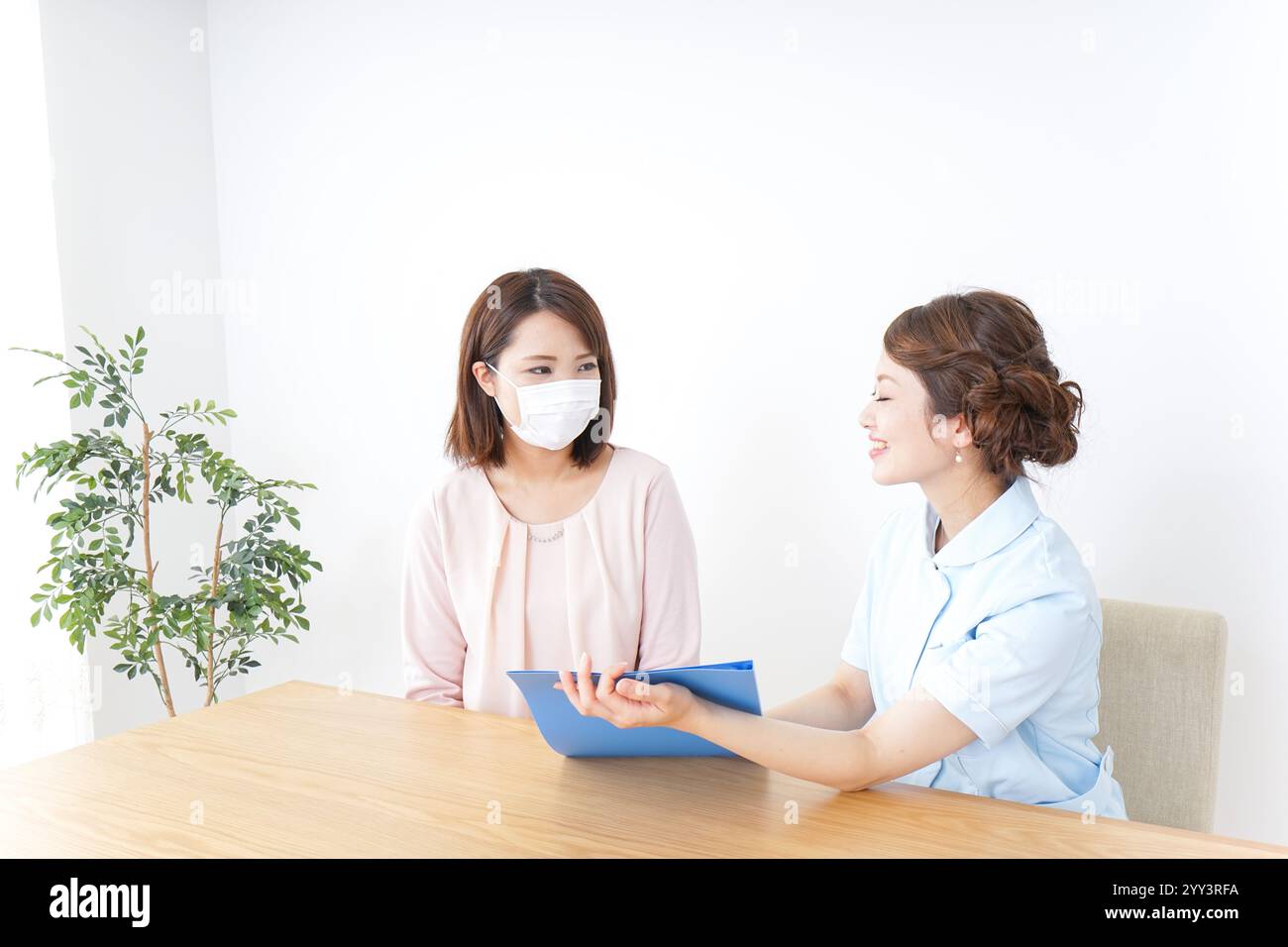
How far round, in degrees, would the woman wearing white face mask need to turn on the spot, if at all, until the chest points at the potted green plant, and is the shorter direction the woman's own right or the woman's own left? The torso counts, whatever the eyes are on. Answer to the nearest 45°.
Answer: approximately 135° to the woman's own right

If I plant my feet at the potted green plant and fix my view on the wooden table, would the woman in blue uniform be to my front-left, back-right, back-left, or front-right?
front-left

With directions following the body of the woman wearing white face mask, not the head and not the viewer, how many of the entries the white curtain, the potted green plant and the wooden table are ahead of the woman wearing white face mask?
1

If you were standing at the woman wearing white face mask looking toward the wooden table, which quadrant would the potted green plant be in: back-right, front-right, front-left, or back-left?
back-right

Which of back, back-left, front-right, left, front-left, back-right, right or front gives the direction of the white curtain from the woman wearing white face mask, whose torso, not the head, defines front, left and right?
back-right

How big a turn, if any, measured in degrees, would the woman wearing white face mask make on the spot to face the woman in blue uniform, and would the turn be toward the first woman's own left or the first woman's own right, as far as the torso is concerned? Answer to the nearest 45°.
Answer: approximately 45° to the first woman's own left

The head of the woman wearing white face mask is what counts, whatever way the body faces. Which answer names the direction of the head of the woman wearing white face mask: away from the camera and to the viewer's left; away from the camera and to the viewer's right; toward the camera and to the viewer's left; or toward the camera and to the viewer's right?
toward the camera and to the viewer's right

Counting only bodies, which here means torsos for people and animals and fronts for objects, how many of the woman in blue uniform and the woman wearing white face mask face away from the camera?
0

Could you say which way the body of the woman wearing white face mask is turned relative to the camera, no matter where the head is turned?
toward the camera

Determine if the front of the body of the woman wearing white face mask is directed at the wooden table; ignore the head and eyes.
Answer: yes
